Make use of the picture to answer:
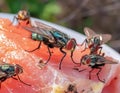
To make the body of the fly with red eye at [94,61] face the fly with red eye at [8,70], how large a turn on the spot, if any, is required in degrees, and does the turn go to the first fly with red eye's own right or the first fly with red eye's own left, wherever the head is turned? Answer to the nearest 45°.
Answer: approximately 45° to the first fly with red eye's own left

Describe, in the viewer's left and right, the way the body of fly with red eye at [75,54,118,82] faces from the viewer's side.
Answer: facing to the left of the viewer

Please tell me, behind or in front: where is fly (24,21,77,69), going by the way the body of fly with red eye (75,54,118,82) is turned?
in front
